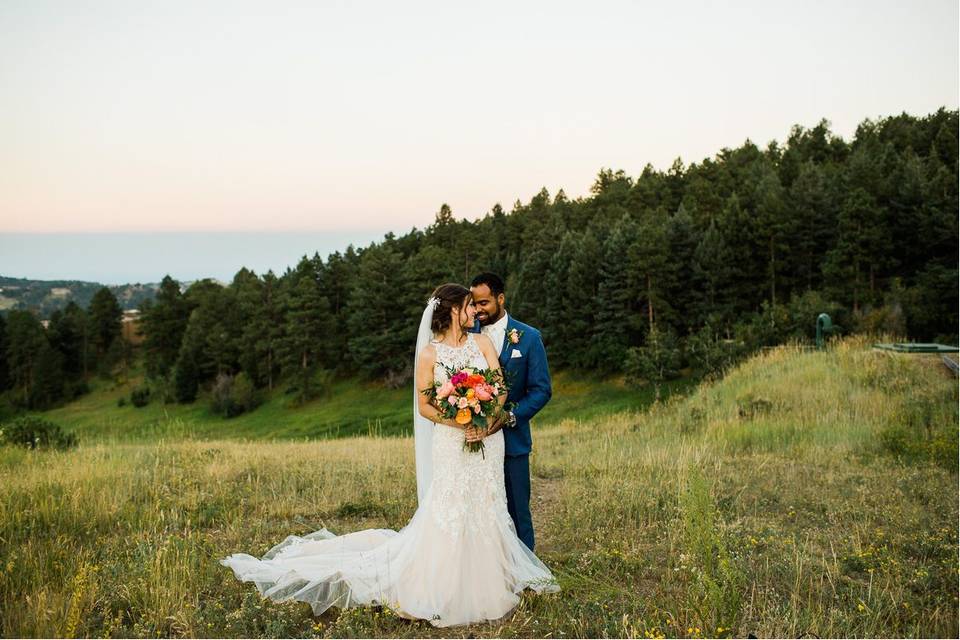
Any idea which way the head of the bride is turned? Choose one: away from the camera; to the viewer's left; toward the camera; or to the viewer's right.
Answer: to the viewer's right

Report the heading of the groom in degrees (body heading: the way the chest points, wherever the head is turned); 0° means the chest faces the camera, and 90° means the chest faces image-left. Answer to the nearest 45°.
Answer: approximately 45°

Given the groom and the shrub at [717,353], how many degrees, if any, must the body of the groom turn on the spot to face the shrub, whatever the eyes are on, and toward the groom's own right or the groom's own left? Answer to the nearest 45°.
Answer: approximately 135° to the groom's own right

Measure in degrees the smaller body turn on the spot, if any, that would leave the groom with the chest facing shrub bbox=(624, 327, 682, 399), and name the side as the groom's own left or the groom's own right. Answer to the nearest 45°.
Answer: approximately 135° to the groom's own right

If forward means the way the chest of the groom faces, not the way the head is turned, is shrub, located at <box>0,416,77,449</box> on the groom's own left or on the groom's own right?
on the groom's own right
